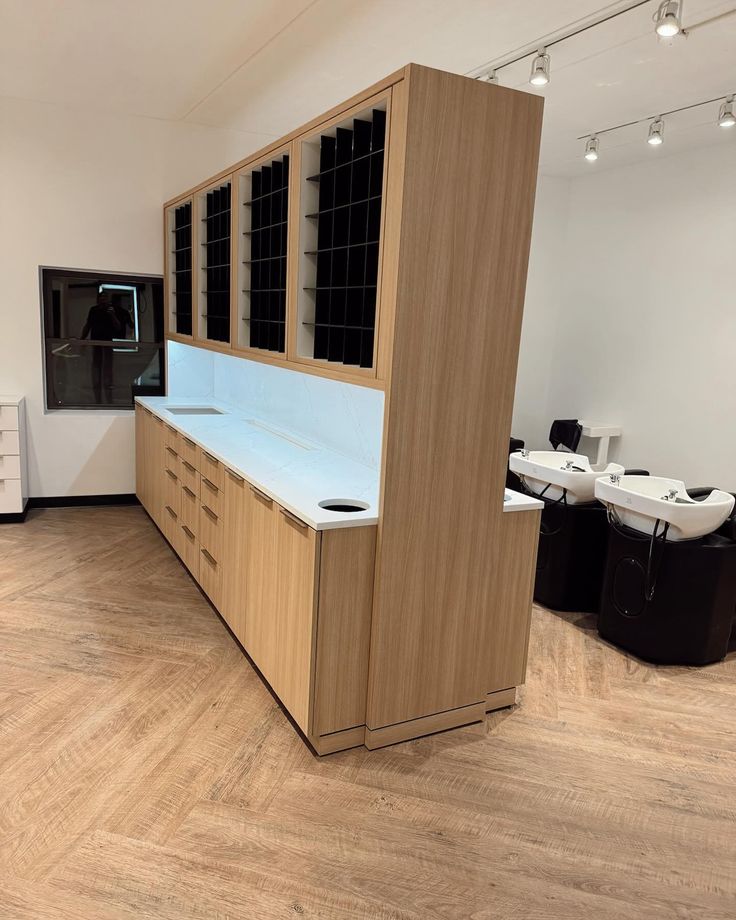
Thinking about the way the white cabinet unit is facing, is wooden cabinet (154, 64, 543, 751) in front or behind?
in front

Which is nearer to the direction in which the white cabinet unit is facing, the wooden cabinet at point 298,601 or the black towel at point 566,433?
the wooden cabinet

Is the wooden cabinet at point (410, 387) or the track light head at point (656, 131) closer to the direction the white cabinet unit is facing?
the wooden cabinet

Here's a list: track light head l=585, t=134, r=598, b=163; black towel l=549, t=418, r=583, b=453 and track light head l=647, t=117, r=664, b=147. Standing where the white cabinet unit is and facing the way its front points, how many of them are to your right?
0

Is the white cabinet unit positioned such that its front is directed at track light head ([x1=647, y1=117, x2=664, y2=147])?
no

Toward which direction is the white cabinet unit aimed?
toward the camera

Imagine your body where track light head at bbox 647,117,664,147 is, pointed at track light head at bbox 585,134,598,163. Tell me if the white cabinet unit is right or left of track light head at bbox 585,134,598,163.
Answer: left

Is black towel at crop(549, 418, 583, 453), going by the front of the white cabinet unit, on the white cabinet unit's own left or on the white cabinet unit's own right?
on the white cabinet unit's own left

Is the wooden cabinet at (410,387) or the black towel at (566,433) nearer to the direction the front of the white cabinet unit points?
the wooden cabinet

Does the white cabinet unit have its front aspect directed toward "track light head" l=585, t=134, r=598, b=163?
no

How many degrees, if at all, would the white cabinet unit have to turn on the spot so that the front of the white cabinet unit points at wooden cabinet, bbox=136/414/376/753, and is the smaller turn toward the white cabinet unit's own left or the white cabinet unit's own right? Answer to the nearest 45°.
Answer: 0° — it already faces it
